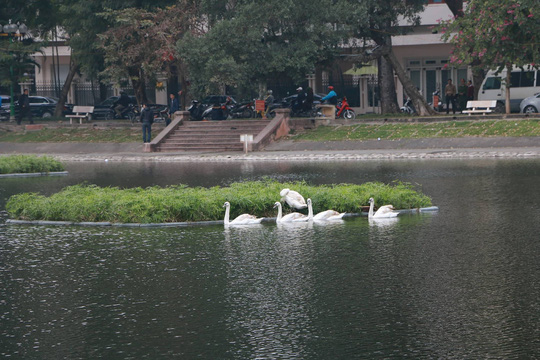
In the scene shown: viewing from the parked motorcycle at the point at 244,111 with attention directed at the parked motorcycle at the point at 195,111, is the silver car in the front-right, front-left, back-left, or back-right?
back-left

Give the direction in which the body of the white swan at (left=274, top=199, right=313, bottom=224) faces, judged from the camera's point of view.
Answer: to the viewer's left

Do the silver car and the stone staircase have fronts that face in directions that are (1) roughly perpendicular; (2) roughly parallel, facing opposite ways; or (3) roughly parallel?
roughly perpendicular

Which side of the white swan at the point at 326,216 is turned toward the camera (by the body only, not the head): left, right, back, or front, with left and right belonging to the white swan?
left

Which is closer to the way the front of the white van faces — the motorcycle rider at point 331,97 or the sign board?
the motorcycle rider

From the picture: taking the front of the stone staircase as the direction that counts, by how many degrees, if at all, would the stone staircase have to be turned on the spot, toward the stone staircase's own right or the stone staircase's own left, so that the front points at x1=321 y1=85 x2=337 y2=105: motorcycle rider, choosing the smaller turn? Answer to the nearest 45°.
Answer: approximately 135° to the stone staircase's own left

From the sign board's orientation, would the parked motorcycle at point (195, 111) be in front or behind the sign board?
behind

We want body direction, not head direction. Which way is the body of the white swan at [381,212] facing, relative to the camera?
to the viewer's left

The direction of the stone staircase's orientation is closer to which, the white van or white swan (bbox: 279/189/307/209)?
the white swan

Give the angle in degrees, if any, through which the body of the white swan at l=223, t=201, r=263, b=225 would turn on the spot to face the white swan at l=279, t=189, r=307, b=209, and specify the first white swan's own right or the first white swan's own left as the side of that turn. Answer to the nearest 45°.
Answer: approximately 135° to the first white swan's own right

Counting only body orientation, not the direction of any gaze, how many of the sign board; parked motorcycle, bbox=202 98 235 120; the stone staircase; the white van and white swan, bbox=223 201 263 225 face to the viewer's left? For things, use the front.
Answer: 2
